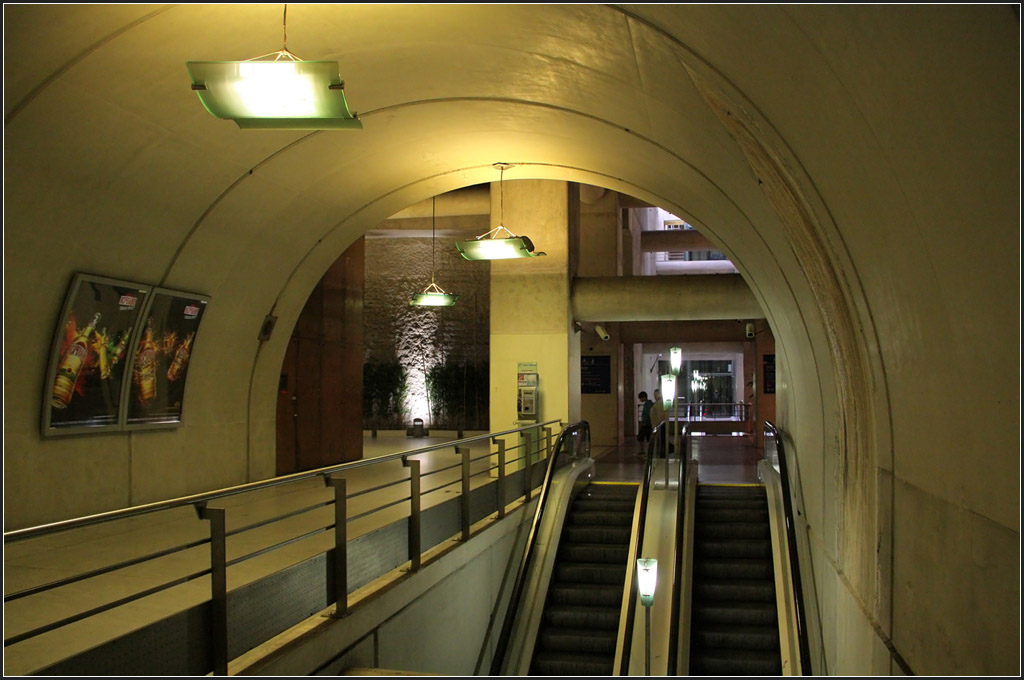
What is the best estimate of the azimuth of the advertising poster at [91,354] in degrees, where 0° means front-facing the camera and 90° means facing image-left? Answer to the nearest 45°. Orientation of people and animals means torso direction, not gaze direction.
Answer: approximately 315°

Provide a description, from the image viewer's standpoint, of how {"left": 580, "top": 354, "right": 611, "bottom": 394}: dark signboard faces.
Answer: facing the viewer

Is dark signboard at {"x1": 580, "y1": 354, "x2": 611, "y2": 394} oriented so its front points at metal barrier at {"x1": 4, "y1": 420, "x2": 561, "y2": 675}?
yes

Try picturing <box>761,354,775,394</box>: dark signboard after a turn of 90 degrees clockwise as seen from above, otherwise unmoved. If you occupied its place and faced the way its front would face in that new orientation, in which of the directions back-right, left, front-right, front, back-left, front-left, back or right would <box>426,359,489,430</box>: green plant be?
front

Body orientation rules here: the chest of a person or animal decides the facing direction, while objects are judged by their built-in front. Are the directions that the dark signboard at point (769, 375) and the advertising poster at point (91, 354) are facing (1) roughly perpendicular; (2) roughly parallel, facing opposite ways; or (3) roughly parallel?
roughly perpendicular

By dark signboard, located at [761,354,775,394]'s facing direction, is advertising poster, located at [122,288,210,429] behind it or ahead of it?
ahead

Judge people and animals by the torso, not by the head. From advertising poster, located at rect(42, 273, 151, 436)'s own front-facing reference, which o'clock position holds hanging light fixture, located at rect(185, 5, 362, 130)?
The hanging light fixture is roughly at 1 o'clock from the advertising poster.

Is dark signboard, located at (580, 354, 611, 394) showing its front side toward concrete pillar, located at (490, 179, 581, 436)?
yes
